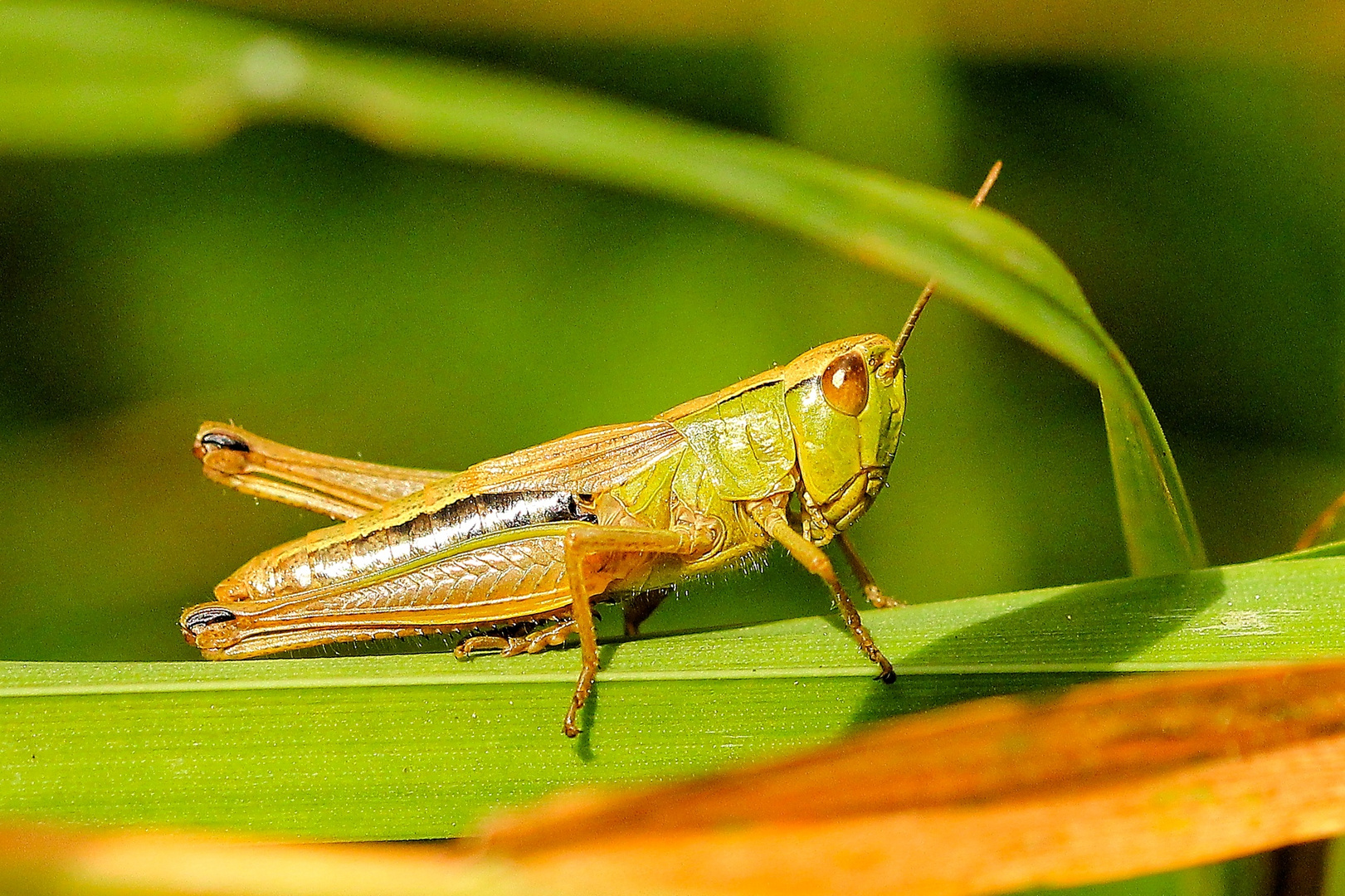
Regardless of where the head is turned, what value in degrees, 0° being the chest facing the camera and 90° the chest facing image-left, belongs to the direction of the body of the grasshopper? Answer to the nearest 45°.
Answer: approximately 270°
